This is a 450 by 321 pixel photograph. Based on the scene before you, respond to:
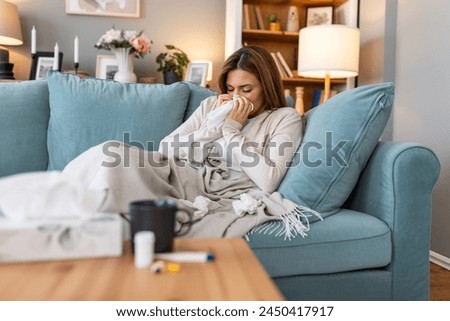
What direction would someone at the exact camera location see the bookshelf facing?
facing the viewer

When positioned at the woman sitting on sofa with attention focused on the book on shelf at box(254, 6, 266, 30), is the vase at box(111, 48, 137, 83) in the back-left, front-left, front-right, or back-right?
front-left

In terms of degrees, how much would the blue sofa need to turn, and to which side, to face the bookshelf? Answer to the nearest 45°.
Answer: approximately 180°

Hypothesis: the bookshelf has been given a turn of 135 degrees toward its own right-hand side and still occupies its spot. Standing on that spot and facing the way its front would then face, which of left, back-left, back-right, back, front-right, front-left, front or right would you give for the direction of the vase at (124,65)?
left

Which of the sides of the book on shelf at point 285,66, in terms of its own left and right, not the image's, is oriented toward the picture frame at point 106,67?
right

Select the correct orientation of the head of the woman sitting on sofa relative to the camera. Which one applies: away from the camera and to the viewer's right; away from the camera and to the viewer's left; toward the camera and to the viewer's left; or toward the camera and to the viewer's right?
toward the camera and to the viewer's left

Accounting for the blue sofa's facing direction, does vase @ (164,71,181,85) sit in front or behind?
behind

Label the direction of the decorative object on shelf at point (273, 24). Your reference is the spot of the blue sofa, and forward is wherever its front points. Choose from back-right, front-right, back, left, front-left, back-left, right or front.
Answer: back

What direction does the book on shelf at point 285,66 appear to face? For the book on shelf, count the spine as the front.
toward the camera

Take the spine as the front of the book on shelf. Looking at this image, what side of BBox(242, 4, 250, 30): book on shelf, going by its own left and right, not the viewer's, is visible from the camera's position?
front

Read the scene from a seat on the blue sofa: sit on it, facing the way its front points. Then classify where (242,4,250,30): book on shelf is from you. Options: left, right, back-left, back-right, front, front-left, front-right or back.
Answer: back

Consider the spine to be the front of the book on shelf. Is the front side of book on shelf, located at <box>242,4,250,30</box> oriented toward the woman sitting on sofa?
yes

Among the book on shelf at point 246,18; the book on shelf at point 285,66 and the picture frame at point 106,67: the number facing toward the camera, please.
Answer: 3
